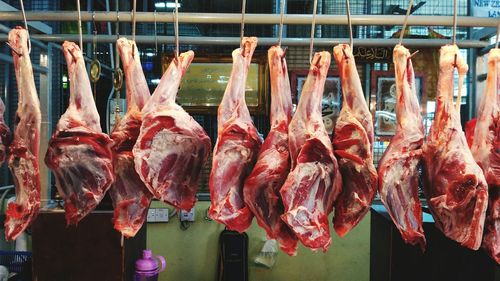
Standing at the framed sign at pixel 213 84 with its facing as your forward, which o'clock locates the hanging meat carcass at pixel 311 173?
The hanging meat carcass is roughly at 12 o'clock from the framed sign.

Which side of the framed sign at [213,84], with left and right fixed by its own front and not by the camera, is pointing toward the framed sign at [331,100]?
left

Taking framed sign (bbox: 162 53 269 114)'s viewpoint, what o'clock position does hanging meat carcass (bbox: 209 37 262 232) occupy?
The hanging meat carcass is roughly at 12 o'clock from the framed sign.

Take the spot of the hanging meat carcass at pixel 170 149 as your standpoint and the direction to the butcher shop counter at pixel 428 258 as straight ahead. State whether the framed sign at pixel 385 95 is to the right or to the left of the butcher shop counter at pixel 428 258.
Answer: left

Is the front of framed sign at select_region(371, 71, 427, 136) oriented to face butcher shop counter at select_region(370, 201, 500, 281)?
yes
